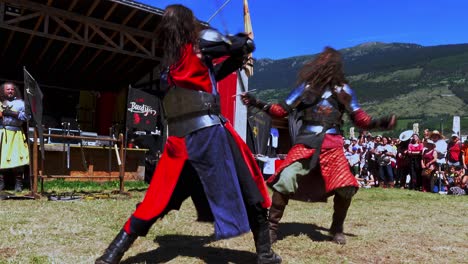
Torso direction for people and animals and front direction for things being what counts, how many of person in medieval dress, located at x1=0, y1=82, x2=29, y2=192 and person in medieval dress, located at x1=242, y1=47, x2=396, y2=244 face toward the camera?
2

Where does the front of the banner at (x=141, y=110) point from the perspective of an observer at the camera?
facing the viewer

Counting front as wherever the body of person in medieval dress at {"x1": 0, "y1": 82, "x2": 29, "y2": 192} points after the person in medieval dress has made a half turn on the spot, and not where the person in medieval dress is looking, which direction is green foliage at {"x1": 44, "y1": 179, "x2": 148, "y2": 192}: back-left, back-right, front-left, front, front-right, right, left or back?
front-right

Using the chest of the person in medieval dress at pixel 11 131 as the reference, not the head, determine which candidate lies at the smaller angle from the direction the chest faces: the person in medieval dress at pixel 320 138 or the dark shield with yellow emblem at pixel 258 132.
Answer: the person in medieval dress

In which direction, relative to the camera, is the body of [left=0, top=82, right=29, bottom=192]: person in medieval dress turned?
toward the camera

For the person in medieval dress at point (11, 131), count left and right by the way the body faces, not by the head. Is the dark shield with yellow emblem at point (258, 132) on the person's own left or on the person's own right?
on the person's own left

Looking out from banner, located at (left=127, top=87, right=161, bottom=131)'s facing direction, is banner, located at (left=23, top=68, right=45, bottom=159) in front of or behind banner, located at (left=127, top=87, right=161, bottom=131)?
in front

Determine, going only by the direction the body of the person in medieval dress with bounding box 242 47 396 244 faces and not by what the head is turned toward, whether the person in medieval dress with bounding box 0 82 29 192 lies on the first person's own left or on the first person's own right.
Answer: on the first person's own right

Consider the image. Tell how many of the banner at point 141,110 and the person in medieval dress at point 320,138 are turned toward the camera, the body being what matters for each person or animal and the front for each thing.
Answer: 2

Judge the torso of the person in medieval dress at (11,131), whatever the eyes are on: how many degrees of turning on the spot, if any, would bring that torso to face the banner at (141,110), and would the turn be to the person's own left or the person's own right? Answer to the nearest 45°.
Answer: approximately 135° to the person's own left

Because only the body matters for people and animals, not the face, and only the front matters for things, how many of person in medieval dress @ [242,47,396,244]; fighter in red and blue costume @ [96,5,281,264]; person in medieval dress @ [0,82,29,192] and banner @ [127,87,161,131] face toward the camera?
3

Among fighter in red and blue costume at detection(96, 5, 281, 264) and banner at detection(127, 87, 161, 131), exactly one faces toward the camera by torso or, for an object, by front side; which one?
the banner

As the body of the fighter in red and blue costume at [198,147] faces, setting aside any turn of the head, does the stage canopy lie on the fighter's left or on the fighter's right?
on the fighter's left

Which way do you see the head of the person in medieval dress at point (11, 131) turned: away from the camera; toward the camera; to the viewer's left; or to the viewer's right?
toward the camera
